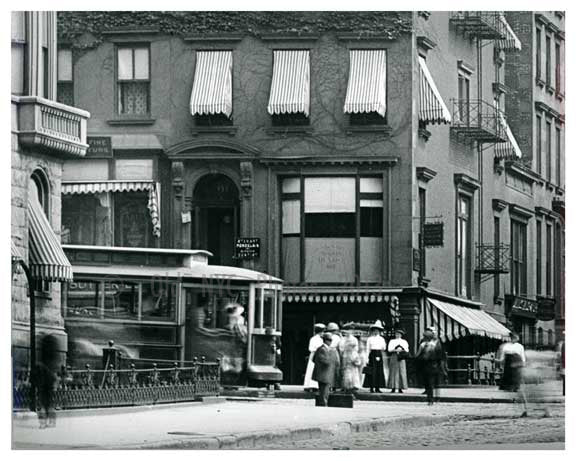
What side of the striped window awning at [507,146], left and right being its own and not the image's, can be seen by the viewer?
right

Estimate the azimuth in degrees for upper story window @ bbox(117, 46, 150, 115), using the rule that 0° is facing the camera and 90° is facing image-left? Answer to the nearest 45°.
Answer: approximately 0°

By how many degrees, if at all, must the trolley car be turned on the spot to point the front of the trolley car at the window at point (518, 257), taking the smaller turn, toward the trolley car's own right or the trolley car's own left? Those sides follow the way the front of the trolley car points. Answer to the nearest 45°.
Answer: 0° — it already faces it

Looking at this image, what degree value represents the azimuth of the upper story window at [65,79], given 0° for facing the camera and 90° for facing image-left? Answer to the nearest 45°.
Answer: approximately 0°

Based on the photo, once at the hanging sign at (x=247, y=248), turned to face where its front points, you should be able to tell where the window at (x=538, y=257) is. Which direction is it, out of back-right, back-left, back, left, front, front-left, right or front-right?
left

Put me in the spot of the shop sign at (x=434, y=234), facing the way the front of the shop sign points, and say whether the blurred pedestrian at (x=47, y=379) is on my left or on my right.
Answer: on my right
